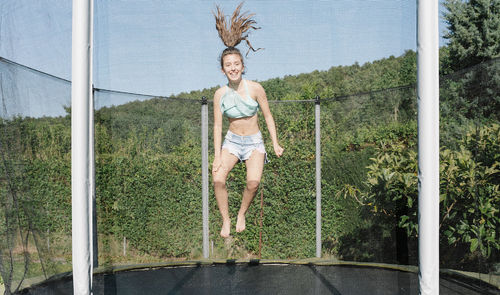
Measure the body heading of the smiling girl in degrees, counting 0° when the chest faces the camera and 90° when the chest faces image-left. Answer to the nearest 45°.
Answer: approximately 0°

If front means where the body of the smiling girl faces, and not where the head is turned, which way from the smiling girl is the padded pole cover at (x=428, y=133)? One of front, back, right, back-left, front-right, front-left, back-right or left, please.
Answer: front-left
